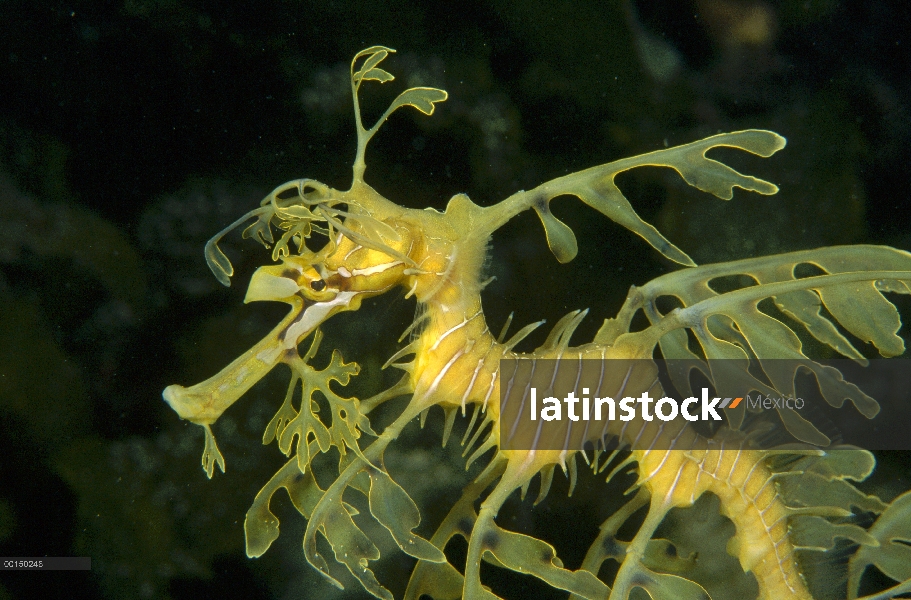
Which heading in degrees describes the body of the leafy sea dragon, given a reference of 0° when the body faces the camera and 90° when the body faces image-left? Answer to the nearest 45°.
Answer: approximately 90°
